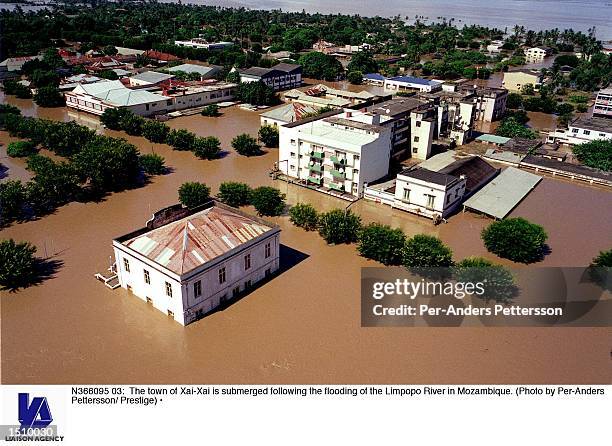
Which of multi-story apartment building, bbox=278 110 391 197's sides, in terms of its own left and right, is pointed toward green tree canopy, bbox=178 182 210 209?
front

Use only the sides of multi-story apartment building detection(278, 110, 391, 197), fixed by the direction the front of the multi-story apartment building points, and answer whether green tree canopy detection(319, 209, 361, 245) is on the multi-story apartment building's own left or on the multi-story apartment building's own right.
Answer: on the multi-story apartment building's own left

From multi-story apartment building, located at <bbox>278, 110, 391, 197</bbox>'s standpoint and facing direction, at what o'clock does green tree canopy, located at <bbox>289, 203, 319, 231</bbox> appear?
The green tree canopy is roughly at 11 o'clock from the multi-story apartment building.

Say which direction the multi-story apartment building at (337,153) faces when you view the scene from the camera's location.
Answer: facing the viewer and to the left of the viewer

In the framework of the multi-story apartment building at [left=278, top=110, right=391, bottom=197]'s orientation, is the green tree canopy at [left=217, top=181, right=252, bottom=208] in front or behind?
in front

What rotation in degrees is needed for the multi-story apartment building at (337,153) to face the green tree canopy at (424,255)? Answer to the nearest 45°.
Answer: approximately 45° to its left

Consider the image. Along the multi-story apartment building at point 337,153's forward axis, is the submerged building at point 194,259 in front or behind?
in front

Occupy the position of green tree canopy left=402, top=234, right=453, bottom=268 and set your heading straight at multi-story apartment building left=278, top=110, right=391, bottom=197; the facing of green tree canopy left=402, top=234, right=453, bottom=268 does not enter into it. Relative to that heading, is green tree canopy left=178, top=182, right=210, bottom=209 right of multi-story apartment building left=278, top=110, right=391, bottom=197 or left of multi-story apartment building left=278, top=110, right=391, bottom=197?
left

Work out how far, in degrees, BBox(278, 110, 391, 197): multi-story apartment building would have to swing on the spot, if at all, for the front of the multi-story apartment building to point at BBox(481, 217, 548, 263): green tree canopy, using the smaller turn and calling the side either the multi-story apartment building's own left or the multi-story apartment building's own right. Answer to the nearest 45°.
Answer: approximately 90° to the multi-story apartment building's own left

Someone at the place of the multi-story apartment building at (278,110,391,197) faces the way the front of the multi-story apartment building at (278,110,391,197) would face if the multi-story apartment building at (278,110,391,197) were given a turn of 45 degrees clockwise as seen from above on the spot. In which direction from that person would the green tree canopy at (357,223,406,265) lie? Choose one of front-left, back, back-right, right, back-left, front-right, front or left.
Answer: left

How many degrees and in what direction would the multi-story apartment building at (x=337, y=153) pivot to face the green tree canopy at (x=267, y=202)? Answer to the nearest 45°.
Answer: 0° — it already faces it
